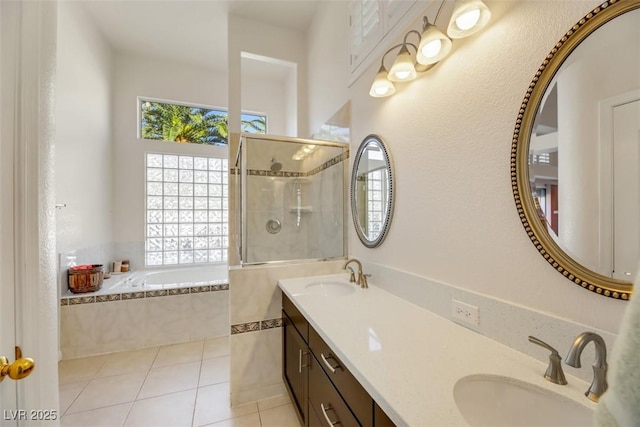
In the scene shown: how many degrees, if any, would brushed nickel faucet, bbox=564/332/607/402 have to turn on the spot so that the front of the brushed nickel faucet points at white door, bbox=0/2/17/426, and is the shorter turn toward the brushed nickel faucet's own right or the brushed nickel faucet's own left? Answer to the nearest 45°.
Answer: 0° — it already faces it

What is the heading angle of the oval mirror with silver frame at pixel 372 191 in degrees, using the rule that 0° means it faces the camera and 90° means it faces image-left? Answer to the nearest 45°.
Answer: approximately 45°

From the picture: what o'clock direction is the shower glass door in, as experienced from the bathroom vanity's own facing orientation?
The shower glass door is roughly at 3 o'clock from the bathroom vanity.

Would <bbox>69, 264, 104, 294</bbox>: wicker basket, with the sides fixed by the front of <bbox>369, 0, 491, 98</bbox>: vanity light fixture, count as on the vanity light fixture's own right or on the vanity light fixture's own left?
on the vanity light fixture's own right

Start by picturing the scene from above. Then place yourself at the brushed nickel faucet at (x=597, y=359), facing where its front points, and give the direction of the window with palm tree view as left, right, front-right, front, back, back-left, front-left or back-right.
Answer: front-right

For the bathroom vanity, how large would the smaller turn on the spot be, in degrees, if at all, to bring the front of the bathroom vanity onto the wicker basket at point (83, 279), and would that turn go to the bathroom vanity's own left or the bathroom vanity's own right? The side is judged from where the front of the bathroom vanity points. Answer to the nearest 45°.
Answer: approximately 45° to the bathroom vanity's own right

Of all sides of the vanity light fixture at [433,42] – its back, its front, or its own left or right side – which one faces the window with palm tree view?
right

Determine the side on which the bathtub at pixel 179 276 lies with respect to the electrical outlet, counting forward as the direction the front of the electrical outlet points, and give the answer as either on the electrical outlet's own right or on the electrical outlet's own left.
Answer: on the electrical outlet's own right

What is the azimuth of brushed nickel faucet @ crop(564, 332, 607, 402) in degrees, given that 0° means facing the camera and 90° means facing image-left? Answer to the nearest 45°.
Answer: approximately 45°

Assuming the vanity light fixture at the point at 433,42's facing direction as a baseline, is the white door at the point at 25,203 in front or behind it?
in front

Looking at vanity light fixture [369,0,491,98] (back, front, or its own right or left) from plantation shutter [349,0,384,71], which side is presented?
right

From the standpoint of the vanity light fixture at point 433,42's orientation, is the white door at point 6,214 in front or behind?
in front

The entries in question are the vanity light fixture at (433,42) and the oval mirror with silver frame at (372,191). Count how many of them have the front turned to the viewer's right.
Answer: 0

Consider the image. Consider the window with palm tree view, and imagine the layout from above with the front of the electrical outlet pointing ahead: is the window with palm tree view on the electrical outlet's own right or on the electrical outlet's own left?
on the electrical outlet's own right
